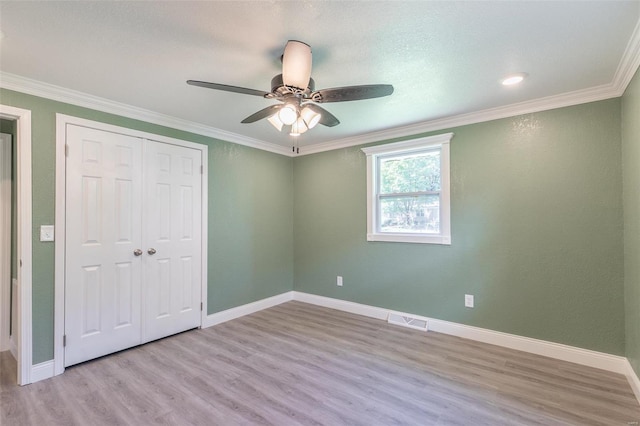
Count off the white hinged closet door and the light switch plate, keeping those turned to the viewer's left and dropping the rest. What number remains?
0

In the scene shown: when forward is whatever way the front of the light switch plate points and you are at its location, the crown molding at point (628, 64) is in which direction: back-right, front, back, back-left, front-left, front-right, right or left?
front-left

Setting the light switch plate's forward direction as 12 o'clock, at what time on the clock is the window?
The window is roughly at 10 o'clock from the light switch plate.

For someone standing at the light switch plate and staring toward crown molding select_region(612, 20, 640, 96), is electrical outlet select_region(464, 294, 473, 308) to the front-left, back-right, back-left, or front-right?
front-left

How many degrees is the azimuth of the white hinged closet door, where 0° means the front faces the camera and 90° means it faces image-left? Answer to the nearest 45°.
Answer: approximately 315°

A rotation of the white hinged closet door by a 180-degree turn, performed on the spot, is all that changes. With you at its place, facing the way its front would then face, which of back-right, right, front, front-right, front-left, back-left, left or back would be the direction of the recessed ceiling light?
back

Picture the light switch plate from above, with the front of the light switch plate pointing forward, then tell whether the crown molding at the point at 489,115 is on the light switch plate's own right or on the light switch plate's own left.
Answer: on the light switch plate's own left

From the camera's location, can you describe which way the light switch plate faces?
facing the viewer
